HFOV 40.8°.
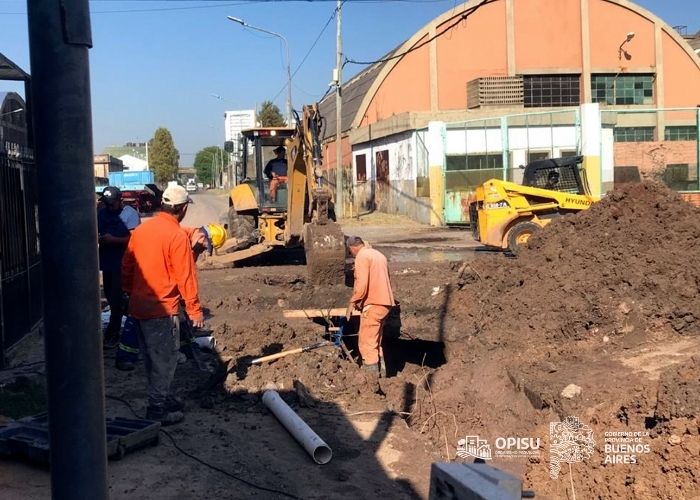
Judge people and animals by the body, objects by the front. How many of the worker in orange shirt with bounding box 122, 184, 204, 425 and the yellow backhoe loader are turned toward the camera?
0

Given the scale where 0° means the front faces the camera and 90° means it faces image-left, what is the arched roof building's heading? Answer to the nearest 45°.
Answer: approximately 0°

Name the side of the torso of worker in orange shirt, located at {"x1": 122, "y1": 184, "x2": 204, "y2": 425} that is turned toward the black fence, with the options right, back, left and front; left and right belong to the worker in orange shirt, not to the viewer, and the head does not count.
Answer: left

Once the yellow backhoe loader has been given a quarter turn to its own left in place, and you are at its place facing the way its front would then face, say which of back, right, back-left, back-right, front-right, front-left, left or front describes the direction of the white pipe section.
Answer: front-left

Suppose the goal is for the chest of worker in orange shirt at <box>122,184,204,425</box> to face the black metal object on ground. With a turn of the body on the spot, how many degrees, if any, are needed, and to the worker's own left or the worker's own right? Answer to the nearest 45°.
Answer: approximately 180°

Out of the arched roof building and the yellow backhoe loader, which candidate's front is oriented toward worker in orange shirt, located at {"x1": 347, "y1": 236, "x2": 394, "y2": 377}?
the arched roof building

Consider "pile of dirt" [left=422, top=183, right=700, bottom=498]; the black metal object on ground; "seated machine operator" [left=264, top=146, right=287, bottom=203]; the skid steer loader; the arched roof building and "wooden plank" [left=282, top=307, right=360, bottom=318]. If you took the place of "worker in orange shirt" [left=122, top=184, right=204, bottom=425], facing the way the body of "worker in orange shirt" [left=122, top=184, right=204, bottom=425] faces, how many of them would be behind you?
1

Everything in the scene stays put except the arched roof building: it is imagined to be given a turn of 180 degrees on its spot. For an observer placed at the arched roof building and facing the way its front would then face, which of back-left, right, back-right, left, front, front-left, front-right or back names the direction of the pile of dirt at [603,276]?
back

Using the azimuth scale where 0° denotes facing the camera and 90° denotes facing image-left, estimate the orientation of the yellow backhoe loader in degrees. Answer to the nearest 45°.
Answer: approximately 135°

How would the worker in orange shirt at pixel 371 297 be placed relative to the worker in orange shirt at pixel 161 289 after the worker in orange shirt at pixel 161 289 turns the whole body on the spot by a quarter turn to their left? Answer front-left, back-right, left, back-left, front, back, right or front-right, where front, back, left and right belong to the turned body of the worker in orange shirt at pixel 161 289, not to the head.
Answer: right

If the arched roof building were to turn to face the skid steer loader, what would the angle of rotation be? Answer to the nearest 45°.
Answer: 0° — it already faces it

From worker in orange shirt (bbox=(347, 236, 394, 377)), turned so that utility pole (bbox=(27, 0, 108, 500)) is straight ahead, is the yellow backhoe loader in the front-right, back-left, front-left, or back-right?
back-right

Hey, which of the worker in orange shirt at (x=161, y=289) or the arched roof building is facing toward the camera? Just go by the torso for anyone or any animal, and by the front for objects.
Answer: the arched roof building

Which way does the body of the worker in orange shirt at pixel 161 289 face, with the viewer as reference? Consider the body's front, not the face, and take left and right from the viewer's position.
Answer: facing away from the viewer and to the right of the viewer

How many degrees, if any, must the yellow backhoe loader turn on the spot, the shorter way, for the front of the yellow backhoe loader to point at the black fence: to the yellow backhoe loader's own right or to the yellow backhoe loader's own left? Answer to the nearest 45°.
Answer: approximately 90° to the yellow backhoe loader's own left

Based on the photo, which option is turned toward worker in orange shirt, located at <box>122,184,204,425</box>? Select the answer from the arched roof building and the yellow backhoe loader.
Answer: the arched roof building

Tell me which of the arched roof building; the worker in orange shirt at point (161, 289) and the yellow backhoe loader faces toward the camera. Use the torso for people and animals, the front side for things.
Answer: the arched roof building

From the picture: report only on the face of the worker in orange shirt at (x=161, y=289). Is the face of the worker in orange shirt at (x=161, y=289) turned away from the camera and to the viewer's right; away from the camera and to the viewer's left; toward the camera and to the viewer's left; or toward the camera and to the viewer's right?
away from the camera and to the viewer's right

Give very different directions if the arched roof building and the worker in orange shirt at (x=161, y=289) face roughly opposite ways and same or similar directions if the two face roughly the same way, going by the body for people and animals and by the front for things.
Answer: very different directions
